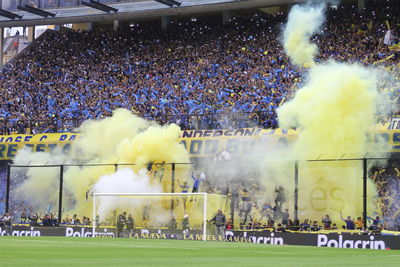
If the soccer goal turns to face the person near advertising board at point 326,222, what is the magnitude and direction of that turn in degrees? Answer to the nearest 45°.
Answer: approximately 90° to its left

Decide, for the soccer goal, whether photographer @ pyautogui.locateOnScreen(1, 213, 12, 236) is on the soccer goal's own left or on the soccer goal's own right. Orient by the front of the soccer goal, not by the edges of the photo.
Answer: on the soccer goal's own right

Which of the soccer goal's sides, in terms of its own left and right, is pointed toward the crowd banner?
back

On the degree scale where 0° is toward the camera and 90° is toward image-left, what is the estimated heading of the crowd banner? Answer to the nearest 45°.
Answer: approximately 0°

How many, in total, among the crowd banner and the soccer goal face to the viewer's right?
0

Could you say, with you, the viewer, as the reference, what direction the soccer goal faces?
facing the viewer and to the left of the viewer

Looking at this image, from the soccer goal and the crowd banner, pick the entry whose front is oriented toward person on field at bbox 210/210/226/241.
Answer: the crowd banner

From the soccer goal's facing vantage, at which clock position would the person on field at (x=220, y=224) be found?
The person on field is roughly at 9 o'clock from the soccer goal.

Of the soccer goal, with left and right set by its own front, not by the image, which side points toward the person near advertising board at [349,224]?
left

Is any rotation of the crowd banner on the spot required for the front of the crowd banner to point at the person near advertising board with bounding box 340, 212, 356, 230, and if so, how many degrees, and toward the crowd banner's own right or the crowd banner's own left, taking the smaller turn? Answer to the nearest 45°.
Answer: approximately 45° to the crowd banner's own left

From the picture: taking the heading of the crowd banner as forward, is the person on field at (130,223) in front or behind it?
in front
